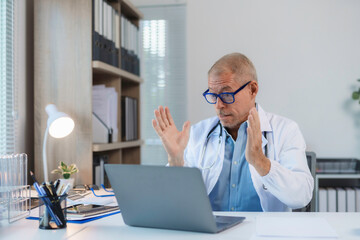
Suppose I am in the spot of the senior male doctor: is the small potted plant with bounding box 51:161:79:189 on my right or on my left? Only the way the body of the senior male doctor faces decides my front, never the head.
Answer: on my right

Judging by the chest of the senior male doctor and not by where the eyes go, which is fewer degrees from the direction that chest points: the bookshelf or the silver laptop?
the silver laptop

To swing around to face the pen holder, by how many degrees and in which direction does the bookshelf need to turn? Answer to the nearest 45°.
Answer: approximately 45° to its right

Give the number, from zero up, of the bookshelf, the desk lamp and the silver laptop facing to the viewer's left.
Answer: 0

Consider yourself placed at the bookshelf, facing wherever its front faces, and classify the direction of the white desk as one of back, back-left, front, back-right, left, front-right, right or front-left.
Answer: front-right

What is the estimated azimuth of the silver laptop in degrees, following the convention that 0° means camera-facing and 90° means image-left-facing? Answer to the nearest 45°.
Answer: approximately 225°

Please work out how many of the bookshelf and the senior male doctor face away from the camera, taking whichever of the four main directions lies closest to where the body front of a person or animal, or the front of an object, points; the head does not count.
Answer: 0

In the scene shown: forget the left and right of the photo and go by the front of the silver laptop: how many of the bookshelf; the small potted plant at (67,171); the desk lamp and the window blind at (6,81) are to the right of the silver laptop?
0

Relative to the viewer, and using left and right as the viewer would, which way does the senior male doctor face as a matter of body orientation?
facing the viewer and to the left of the viewer

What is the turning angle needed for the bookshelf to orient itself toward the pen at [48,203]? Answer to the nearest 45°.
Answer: approximately 45° to its right

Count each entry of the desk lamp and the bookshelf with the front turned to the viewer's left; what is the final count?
0

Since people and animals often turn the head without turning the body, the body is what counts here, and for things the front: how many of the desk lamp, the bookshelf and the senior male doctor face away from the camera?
0

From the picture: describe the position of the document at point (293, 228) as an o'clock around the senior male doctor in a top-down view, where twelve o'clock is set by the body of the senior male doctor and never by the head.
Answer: The document is roughly at 10 o'clock from the senior male doctor.

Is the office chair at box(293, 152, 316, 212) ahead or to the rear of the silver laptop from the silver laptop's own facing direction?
ahead

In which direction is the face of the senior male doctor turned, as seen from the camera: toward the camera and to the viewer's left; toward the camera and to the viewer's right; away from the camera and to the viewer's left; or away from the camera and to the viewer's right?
toward the camera and to the viewer's left

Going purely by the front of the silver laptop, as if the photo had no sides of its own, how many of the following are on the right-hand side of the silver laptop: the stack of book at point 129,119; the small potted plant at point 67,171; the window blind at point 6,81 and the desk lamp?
0

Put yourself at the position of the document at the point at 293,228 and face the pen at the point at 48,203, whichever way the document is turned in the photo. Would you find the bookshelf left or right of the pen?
right

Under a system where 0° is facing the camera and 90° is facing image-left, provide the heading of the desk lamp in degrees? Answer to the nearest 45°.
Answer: approximately 315°

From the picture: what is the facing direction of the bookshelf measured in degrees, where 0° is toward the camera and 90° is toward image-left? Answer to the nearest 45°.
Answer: approximately 315°
